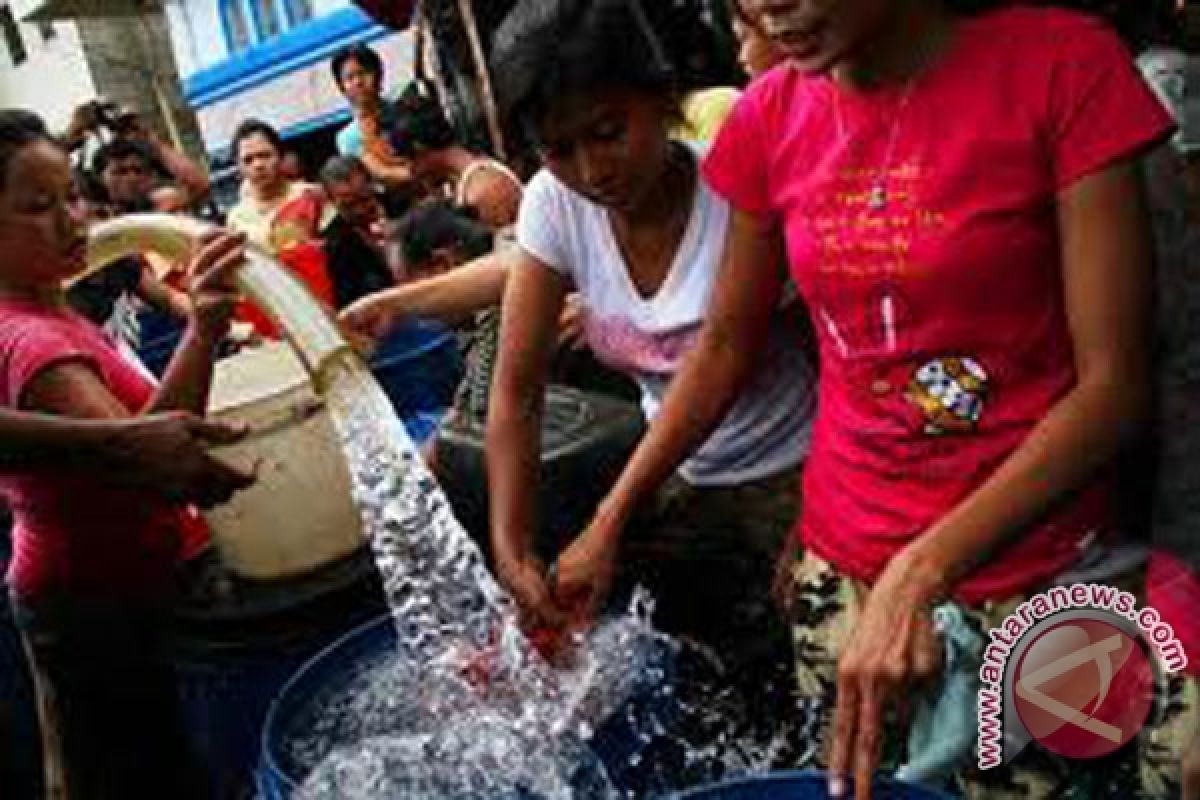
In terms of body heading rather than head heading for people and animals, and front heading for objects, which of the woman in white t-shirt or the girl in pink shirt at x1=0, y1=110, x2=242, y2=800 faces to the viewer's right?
the girl in pink shirt

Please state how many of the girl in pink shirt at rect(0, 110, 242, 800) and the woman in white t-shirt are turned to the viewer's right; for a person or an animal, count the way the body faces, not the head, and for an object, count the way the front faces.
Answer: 1

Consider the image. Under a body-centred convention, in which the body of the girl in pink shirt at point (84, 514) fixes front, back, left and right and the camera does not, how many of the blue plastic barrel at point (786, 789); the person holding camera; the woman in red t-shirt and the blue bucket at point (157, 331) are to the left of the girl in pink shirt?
2

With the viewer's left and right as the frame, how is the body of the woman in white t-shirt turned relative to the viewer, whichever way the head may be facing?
facing the viewer and to the left of the viewer

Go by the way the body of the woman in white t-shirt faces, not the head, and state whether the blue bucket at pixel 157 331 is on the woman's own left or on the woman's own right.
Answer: on the woman's own right

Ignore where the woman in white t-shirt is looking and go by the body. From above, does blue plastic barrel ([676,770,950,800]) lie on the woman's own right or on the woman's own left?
on the woman's own left

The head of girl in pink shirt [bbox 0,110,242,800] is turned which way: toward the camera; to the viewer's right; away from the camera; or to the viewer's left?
to the viewer's right

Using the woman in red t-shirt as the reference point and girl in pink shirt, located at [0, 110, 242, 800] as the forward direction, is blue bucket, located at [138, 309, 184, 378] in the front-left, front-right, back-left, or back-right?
front-right

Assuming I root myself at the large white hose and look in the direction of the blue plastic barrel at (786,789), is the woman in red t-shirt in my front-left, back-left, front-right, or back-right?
front-left

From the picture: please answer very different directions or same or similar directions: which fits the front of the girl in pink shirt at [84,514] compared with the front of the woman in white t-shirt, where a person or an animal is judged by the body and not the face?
very different directions

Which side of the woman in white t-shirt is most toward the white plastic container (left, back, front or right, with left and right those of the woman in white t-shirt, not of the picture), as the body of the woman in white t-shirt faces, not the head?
right

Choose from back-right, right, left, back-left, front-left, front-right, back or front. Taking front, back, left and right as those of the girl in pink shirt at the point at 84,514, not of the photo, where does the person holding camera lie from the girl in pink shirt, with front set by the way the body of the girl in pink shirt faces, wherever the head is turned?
left

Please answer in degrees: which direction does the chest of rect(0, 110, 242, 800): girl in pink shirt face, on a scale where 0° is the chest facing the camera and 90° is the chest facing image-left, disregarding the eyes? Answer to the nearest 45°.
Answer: approximately 270°

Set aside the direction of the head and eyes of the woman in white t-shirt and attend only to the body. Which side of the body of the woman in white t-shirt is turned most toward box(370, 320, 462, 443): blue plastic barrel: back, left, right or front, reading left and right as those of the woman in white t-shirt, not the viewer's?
right
